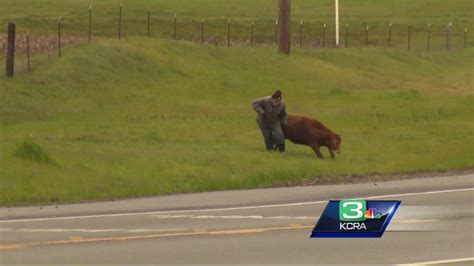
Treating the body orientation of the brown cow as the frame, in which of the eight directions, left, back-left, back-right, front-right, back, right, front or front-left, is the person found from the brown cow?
back

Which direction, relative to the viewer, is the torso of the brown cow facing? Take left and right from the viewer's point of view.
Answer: facing to the right of the viewer
